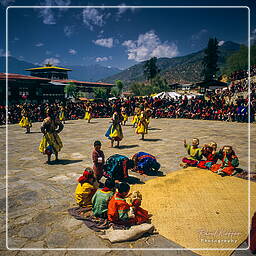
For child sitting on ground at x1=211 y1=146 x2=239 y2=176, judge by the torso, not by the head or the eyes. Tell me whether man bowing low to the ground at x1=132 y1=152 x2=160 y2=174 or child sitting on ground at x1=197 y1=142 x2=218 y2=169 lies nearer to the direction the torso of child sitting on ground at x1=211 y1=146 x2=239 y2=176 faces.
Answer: the man bowing low to the ground

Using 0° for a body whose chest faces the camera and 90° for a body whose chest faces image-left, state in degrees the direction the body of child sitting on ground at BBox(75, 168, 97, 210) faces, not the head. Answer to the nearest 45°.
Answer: approximately 225°

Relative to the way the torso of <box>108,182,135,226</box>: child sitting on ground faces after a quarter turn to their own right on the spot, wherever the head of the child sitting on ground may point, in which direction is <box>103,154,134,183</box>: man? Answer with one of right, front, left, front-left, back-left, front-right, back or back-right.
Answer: back-left

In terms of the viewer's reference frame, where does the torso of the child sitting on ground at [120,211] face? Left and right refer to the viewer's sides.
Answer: facing away from the viewer and to the right of the viewer

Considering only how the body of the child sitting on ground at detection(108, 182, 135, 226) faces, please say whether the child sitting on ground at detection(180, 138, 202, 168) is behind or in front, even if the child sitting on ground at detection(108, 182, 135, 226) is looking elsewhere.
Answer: in front

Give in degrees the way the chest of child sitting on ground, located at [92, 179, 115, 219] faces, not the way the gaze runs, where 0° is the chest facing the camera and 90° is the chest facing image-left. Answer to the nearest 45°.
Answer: approximately 225°

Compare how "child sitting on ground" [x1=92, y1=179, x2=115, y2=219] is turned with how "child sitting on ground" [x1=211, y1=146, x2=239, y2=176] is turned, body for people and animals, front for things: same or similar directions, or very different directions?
very different directions

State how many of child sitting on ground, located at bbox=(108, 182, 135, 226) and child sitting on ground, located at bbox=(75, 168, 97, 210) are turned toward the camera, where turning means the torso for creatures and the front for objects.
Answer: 0
